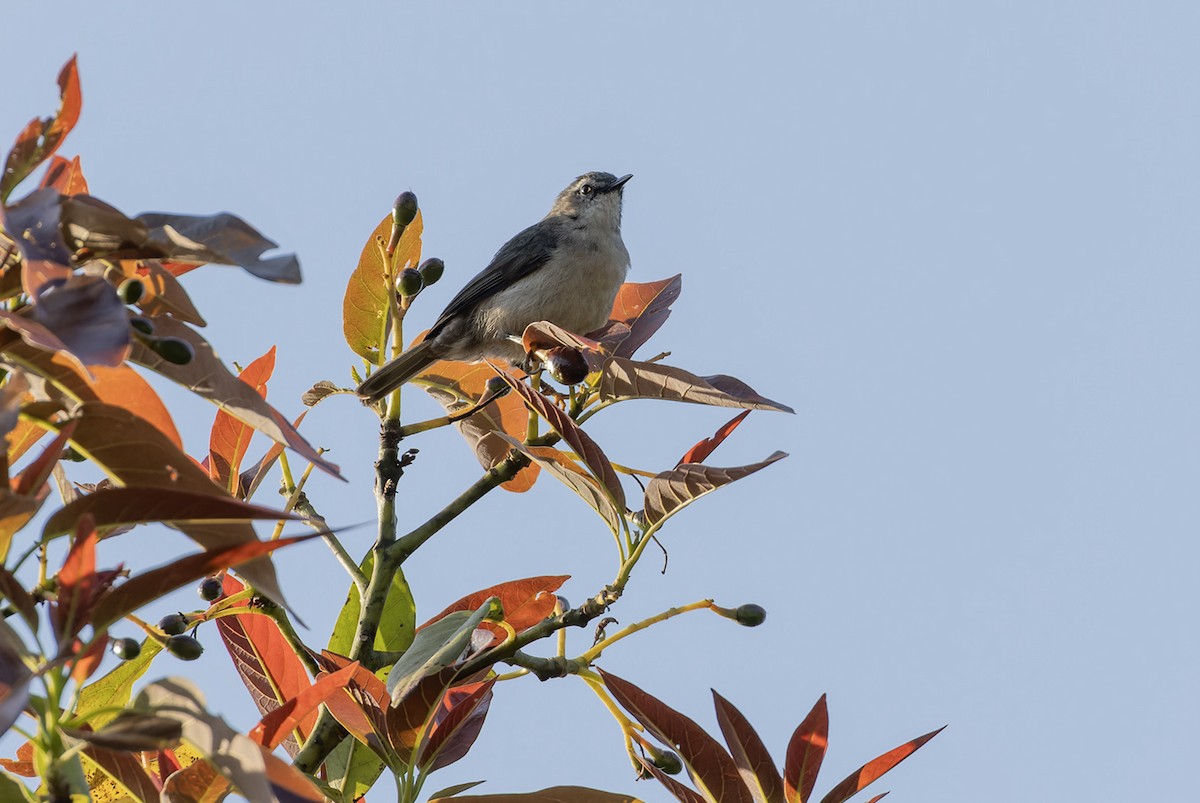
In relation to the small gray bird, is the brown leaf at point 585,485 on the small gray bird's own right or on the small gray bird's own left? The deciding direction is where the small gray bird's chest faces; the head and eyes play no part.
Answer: on the small gray bird's own right

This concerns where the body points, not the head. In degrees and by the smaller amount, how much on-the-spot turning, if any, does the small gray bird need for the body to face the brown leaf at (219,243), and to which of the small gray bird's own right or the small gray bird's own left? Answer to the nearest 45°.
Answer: approximately 90° to the small gray bird's own right

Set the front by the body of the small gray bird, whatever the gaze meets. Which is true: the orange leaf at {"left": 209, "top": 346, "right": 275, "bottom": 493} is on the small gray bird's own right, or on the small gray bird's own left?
on the small gray bird's own right

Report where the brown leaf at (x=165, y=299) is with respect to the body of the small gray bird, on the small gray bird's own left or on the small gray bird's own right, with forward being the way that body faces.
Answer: on the small gray bird's own right

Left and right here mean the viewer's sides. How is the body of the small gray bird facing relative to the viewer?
facing to the right of the viewer

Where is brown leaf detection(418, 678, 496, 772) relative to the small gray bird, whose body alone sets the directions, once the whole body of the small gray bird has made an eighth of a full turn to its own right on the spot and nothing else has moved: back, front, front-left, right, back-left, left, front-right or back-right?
front-right

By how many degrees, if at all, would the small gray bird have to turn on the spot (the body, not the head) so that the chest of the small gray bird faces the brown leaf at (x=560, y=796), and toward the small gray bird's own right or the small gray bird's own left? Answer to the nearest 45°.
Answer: approximately 90° to the small gray bird's own right

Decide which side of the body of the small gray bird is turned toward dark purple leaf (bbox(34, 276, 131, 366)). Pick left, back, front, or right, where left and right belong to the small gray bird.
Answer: back
